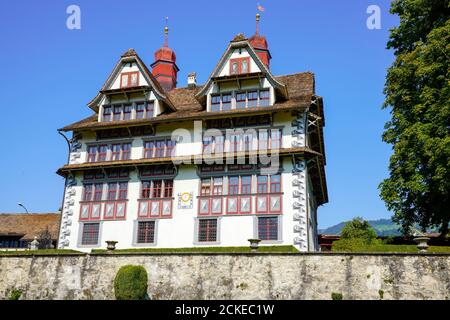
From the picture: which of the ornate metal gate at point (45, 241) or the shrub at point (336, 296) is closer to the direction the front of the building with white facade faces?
the shrub

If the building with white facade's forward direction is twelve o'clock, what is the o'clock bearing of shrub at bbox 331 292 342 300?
The shrub is roughly at 11 o'clock from the building with white facade.

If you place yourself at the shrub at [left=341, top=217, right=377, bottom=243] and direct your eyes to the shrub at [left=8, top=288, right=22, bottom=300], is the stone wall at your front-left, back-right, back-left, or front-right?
front-left

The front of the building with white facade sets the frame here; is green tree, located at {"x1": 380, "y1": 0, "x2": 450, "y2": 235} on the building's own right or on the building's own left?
on the building's own left

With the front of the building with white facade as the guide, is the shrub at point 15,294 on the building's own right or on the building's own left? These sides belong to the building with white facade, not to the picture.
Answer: on the building's own right

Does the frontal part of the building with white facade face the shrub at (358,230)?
no

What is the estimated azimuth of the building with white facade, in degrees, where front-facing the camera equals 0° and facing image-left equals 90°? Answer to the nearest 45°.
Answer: approximately 0°

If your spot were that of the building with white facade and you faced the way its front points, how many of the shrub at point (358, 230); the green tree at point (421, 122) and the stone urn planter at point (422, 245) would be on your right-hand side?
0

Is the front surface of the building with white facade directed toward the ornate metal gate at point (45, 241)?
no

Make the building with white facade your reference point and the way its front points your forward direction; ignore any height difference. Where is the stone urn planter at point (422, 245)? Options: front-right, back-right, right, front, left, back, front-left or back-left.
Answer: front-left
